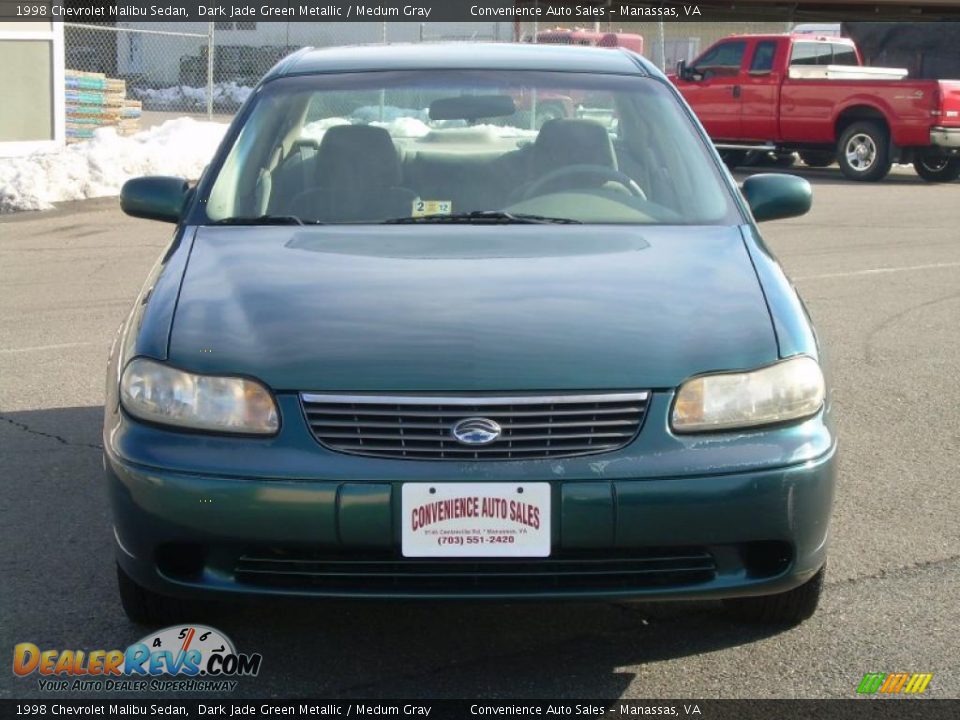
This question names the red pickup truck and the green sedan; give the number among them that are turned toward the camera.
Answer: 1

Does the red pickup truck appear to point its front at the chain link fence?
yes

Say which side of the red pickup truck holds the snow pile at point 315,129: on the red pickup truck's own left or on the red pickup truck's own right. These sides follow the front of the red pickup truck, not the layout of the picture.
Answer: on the red pickup truck's own left

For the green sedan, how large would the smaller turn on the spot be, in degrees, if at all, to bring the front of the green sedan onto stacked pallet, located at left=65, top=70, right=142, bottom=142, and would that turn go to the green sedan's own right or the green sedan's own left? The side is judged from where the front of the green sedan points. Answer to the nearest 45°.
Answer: approximately 180°

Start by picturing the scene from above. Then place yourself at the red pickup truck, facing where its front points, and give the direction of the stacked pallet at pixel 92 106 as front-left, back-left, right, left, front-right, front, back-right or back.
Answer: front-left

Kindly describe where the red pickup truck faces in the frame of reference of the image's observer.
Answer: facing away from the viewer and to the left of the viewer

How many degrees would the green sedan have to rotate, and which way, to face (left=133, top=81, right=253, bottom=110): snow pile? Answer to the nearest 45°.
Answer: approximately 180°

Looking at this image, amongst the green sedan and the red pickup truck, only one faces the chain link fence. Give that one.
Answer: the red pickup truck

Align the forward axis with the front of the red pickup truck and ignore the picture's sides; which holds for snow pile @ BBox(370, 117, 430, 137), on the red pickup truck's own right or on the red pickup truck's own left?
on the red pickup truck's own left

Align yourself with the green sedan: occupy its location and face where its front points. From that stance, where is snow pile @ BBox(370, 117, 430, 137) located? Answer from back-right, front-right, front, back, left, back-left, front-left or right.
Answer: back

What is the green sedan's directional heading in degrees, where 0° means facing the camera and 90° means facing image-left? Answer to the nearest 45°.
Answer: approximately 0°
